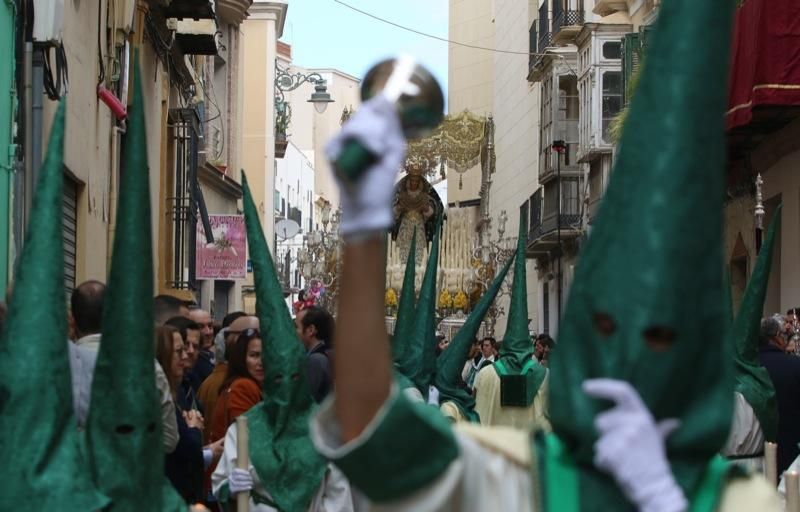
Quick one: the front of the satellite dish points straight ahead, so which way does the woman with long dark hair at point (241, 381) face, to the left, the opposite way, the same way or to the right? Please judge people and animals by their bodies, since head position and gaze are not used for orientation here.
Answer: to the left

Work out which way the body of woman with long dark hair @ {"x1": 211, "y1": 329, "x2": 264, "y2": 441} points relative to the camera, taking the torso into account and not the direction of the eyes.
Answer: to the viewer's right

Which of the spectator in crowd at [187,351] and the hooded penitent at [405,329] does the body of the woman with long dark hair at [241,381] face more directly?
the hooded penitent

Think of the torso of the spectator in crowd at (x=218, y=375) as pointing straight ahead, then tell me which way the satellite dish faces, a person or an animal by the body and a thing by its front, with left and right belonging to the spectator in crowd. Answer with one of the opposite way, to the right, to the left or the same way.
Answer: to the right

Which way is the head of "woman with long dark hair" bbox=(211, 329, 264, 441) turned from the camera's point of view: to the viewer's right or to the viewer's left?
to the viewer's right

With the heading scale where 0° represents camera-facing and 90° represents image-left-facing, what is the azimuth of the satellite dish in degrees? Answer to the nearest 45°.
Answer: approximately 0°

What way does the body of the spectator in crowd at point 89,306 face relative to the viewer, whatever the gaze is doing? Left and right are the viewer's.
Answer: facing away from the viewer

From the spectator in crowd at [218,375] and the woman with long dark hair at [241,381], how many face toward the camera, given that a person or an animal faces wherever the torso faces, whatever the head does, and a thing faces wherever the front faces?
0

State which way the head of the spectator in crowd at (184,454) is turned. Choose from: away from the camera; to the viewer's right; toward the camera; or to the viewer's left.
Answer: to the viewer's right

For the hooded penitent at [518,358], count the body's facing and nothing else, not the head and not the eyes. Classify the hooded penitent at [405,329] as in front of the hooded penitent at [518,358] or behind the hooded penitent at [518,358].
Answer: behind
